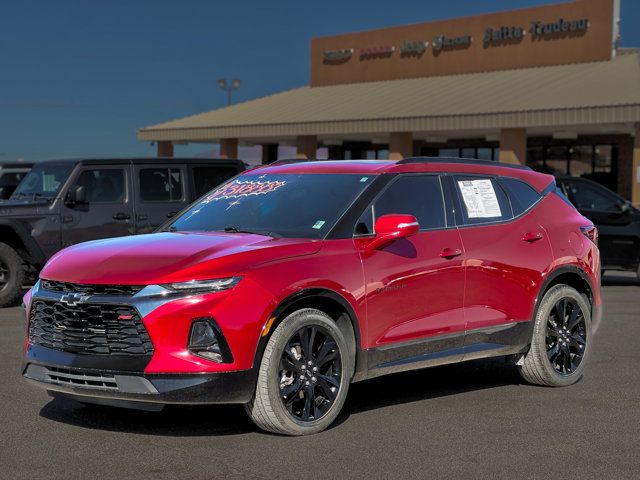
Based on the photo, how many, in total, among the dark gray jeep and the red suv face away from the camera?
0

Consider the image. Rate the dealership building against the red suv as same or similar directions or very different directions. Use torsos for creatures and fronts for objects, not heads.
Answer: same or similar directions

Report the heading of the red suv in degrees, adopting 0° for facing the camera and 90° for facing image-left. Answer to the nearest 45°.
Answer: approximately 45°

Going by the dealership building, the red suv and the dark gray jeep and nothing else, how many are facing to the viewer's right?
0

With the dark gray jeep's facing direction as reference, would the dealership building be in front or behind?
behind

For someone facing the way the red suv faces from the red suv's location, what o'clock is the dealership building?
The dealership building is roughly at 5 o'clock from the red suv.

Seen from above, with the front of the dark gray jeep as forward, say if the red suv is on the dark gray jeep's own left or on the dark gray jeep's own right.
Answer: on the dark gray jeep's own left

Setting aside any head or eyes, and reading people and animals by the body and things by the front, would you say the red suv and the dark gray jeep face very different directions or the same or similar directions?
same or similar directions

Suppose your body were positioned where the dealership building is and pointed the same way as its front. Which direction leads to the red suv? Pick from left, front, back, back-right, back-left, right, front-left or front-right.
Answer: front-left

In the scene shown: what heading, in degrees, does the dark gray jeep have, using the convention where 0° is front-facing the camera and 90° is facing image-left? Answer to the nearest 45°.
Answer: approximately 45°

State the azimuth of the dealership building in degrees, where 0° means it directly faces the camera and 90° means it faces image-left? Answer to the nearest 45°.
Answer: approximately 45°

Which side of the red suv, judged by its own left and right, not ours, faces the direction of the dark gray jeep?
right
